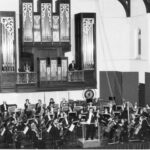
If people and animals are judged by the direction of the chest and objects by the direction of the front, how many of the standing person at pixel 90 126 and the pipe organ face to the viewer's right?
0

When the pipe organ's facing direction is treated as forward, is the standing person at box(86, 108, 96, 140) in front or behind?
in front

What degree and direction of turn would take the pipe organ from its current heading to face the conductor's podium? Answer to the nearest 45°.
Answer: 0° — it already faces it

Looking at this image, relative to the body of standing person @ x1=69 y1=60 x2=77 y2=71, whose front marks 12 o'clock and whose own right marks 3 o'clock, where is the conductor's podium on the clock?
The conductor's podium is roughly at 12 o'clock from the standing person.

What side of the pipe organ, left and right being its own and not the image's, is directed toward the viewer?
front

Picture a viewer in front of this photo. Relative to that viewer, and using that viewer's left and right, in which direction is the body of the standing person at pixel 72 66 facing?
facing the viewer

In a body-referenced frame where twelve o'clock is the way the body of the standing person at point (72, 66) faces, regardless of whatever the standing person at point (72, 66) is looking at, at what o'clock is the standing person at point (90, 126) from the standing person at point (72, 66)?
the standing person at point (90, 126) is roughly at 12 o'clock from the standing person at point (72, 66).
